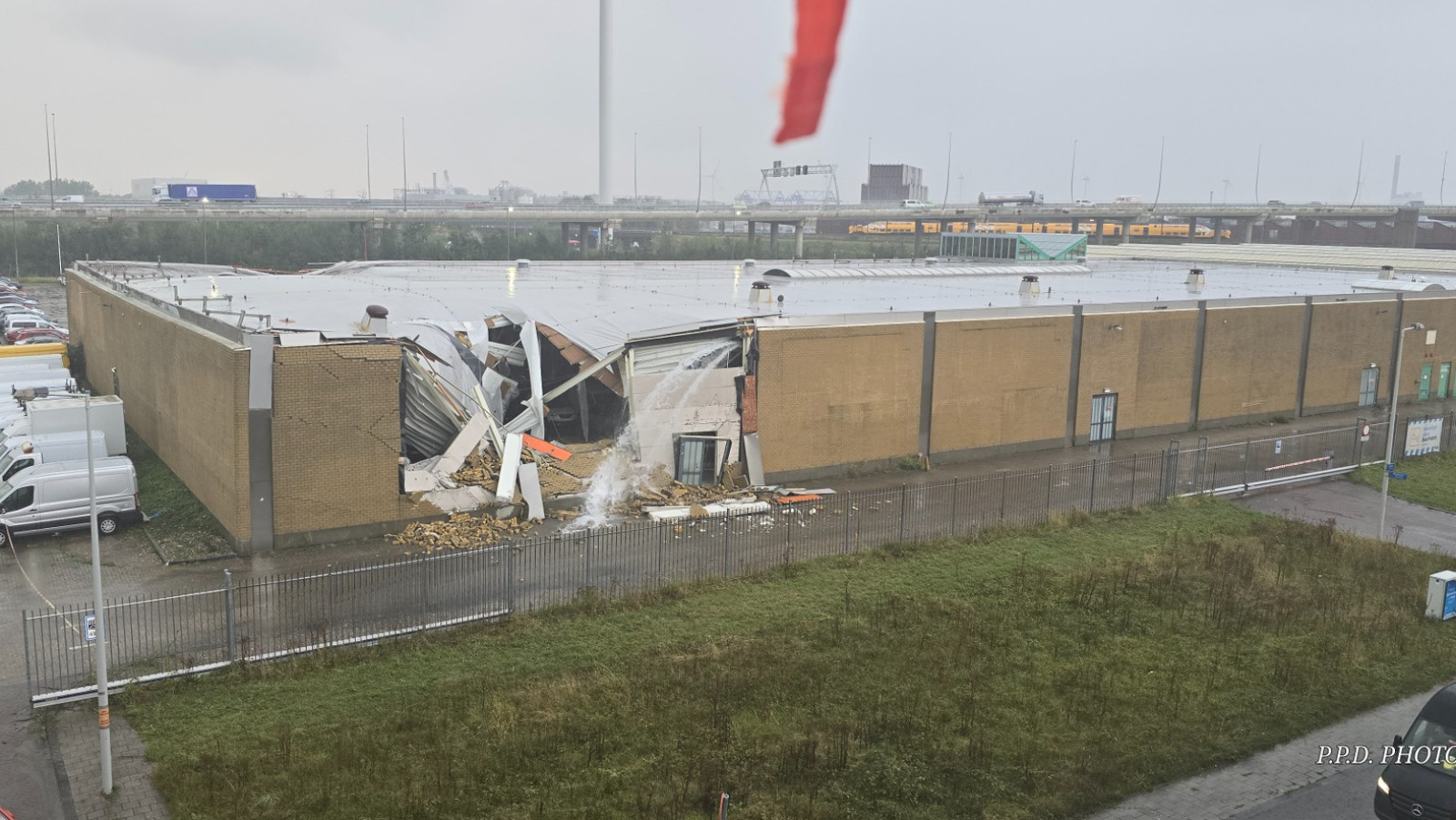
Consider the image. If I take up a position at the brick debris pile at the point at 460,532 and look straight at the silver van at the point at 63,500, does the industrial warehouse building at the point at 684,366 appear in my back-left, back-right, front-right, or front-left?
back-right

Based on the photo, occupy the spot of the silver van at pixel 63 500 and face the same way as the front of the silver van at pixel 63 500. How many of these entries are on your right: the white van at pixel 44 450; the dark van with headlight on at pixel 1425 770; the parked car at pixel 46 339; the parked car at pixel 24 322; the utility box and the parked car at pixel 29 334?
4

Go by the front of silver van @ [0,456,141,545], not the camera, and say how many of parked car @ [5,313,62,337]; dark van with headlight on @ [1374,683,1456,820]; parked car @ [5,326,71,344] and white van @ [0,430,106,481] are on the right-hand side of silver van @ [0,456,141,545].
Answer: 3

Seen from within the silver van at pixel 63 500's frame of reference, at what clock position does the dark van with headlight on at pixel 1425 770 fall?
The dark van with headlight on is roughly at 8 o'clock from the silver van.

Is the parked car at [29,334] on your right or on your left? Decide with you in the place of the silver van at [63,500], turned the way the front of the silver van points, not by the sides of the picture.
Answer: on your right

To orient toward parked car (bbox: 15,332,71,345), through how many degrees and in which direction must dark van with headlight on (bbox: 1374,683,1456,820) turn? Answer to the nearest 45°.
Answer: approximately 45° to its right

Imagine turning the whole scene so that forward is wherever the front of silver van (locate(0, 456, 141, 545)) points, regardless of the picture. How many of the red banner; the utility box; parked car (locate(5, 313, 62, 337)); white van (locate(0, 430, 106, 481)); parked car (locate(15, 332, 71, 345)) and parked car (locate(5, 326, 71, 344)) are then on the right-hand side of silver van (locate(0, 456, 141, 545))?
4

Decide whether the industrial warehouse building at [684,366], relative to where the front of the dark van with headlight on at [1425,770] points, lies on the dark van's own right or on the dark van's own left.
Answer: on the dark van's own right

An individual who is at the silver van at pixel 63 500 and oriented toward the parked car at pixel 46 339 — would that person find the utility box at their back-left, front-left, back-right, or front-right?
back-right

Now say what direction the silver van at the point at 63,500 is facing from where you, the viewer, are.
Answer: facing to the left of the viewer

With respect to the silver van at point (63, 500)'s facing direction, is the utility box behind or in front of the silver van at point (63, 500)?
behind

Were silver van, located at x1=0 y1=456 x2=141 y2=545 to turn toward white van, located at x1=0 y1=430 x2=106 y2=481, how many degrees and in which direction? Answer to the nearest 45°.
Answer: approximately 90° to its right
